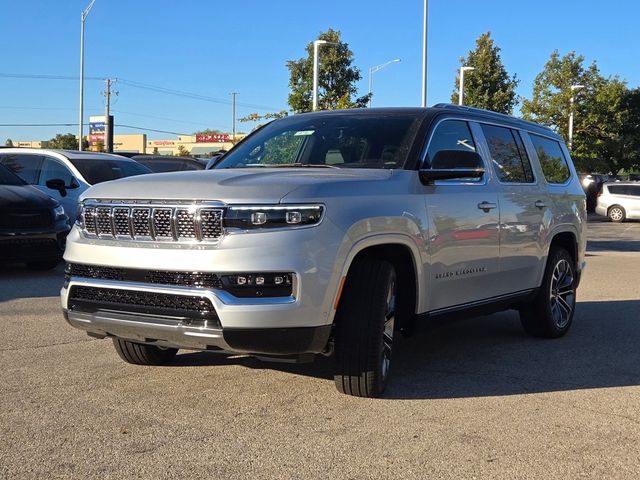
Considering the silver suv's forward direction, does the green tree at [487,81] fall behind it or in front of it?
behind

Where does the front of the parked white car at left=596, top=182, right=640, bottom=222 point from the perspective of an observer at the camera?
facing to the right of the viewer

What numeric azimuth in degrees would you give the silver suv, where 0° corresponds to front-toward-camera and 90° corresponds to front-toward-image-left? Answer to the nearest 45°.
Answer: approximately 45°

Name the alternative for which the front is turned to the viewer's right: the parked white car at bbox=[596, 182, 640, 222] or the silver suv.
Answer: the parked white car

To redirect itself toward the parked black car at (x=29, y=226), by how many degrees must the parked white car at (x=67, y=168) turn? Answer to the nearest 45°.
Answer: approximately 45° to its right

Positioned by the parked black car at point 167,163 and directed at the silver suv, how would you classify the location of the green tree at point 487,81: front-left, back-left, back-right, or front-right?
back-left

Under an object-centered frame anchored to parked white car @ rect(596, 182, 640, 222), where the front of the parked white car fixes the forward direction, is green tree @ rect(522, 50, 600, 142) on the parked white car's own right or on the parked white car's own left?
on the parked white car's own left

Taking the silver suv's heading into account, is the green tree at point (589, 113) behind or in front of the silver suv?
behind
